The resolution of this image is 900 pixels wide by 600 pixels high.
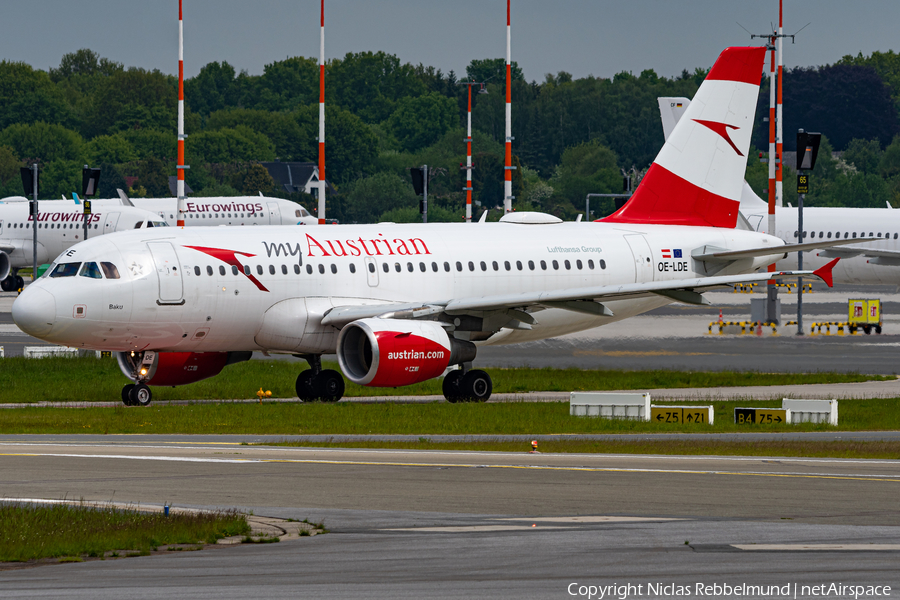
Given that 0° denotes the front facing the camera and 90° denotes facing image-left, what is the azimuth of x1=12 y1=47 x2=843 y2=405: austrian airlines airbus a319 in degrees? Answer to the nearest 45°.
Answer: approximately 45°
